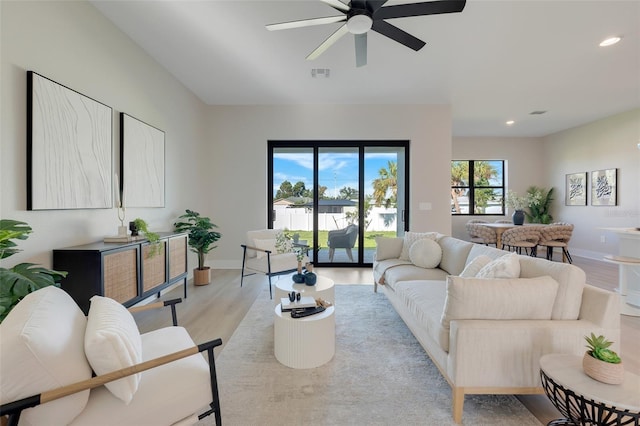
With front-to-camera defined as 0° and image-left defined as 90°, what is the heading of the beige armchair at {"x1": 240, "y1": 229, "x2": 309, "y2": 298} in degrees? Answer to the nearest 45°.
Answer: approximately 315°

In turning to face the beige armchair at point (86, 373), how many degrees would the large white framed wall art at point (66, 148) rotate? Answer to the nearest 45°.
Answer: approximately 45° to its right

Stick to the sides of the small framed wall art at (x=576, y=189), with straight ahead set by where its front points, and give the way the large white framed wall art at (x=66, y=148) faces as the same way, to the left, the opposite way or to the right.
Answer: the opposite way

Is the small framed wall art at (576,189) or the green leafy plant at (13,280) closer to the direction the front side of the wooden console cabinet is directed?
the small framed wall art

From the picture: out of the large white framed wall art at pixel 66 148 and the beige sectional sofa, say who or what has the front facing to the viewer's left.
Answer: the beige sectional sofa

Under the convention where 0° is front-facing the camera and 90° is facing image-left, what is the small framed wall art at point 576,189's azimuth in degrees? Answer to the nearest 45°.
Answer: approximately 45°

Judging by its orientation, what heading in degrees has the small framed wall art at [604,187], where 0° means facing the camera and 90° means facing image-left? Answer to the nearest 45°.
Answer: approximately 45°
